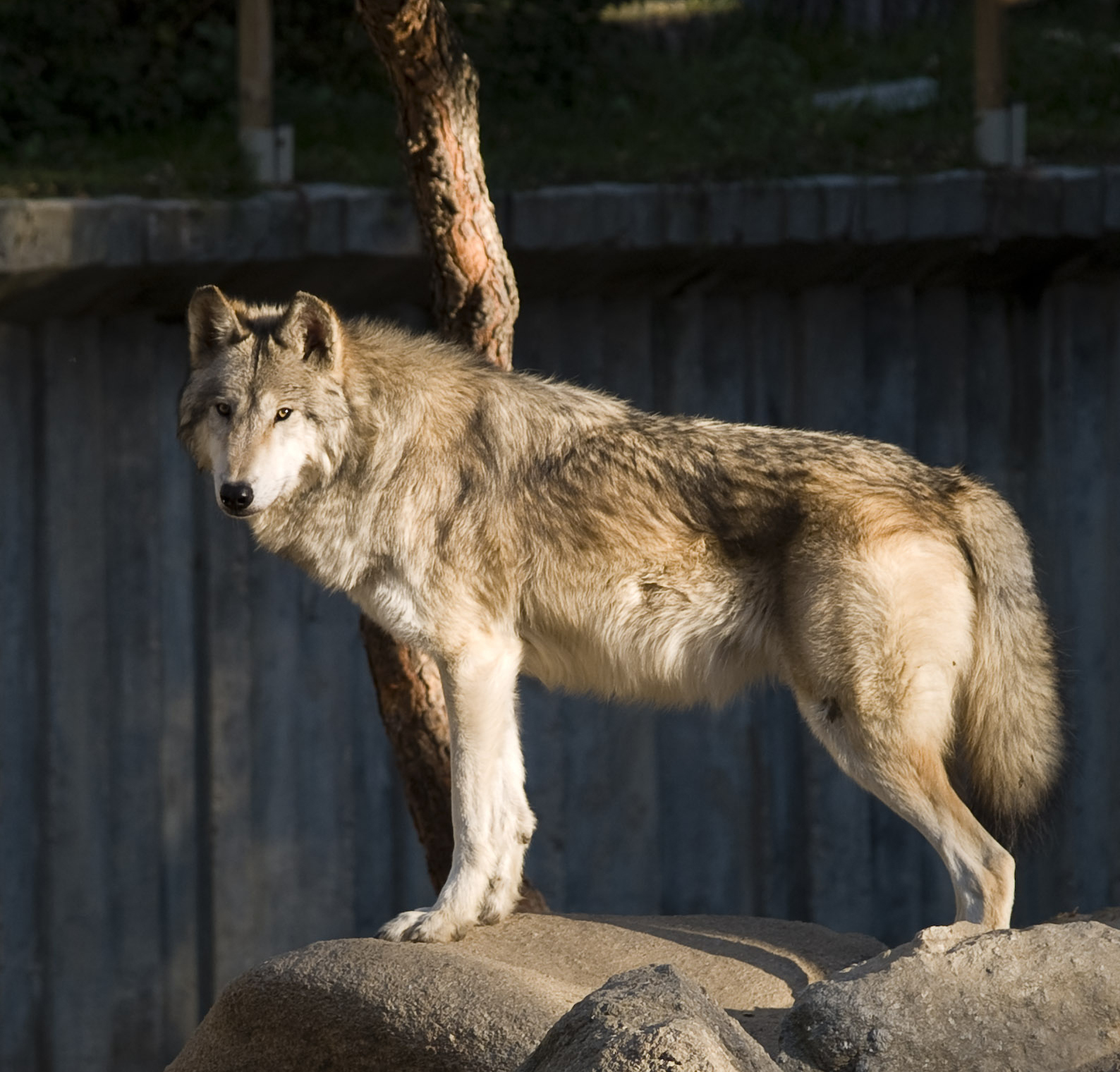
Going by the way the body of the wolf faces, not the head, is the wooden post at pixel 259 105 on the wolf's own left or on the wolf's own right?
on the wolf's own right

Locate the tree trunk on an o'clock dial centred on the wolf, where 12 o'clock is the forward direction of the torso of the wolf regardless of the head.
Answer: The tree trunk is roughly at 2 o'clock from the wolf.

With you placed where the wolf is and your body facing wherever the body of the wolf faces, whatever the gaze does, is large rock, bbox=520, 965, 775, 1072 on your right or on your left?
on your left

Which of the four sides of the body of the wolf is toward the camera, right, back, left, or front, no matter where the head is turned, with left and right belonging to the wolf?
left

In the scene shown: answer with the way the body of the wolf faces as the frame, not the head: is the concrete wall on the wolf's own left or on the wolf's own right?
on the wolf's own right

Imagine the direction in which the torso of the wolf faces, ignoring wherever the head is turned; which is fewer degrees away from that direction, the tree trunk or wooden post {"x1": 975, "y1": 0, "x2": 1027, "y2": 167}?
the tree trunk
